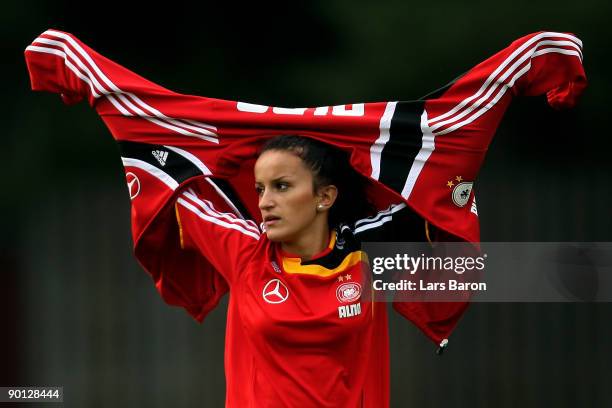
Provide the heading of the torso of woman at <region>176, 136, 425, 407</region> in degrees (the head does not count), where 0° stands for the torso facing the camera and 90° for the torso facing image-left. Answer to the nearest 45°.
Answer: approximately 0°
